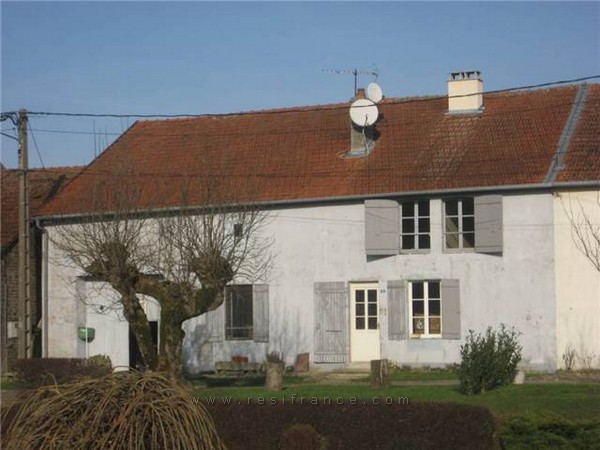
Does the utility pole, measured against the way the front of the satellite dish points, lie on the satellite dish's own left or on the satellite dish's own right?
on the satellite dish's own right

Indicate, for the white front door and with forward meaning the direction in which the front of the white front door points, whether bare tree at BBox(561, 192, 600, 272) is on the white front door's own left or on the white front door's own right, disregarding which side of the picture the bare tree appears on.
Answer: on the white front door's own left

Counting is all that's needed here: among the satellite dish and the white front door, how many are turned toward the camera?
2

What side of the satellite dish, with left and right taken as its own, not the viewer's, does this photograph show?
front

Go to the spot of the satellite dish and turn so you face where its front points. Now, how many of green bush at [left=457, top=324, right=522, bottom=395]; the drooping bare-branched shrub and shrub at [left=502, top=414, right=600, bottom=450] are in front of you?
3

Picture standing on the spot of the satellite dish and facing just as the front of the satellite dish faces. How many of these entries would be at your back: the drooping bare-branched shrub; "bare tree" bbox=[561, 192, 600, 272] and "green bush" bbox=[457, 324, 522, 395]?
0

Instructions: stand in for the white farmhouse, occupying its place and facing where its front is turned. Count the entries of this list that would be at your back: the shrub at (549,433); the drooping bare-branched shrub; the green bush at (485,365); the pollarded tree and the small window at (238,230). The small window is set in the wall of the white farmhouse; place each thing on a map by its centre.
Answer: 0

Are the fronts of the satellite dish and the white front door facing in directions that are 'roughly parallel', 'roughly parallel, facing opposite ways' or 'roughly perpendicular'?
roughly parallel

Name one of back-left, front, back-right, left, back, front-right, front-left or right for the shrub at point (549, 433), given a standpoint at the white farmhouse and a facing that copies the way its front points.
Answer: front

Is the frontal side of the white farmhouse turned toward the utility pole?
no

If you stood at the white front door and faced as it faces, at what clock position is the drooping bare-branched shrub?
The drooping bare-branched shrub is roughly at 12 o'clock from the white front door.

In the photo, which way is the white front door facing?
toward the camera

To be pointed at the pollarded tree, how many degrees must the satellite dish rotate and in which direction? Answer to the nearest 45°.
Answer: approximately 45° to its right

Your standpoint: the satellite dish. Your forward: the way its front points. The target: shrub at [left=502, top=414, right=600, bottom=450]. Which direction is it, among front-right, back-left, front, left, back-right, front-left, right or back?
front

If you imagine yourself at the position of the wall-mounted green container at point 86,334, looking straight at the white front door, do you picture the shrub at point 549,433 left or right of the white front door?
right
